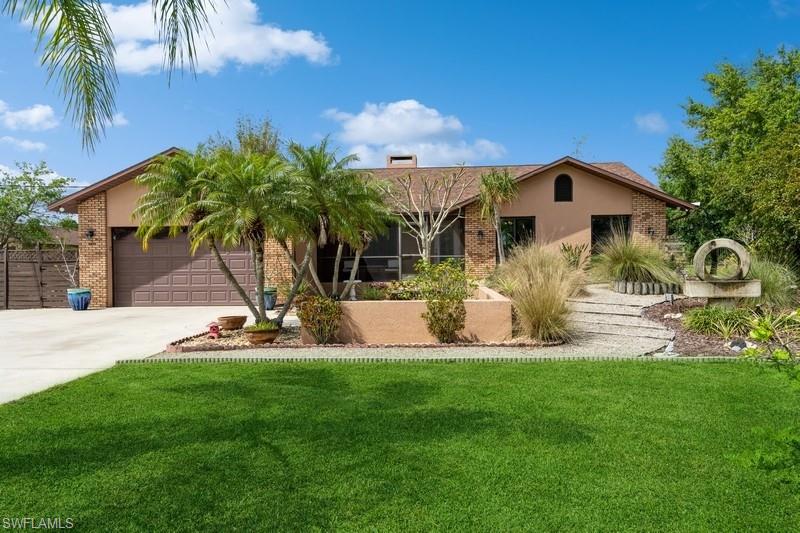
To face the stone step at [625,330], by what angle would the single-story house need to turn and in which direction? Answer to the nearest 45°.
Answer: approximately 45° to its left

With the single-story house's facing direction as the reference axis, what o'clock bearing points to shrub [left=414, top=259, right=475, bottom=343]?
The shrub is roughly at 12 o'clock from the single-story house.

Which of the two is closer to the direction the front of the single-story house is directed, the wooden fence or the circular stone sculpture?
the circular stone sculpture

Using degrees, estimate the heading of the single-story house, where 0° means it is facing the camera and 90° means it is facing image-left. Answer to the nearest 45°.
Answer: approximately 0°

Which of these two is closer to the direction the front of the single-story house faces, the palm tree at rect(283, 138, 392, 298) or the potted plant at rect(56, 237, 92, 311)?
the palm tree

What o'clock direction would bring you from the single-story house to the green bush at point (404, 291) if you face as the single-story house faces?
The green bush is roughly at 12 o'clock from the single-story house.

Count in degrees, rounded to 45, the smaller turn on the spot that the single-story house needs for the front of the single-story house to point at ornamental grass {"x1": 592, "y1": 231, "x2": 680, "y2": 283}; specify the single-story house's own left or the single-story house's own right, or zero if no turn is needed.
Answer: approximately 45° to the single-story house's own left

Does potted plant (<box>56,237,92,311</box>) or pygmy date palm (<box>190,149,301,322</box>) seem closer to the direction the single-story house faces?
the pygmy date palm
